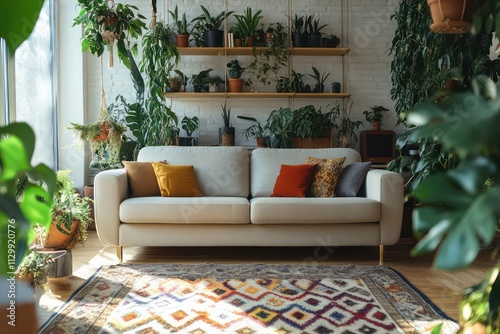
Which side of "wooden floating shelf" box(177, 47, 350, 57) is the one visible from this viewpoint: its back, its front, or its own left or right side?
front

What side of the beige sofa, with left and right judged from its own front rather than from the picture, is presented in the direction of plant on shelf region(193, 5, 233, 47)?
back

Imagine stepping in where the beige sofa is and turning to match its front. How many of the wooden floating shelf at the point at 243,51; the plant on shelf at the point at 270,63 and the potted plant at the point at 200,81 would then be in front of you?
0

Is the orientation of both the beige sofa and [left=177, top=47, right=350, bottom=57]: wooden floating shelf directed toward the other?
no

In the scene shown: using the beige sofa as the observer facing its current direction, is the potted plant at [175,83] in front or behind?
behind

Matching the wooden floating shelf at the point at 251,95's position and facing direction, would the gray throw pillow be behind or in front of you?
in front

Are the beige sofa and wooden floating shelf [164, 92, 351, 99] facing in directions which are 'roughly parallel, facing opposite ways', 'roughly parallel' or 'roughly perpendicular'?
roughly parallel

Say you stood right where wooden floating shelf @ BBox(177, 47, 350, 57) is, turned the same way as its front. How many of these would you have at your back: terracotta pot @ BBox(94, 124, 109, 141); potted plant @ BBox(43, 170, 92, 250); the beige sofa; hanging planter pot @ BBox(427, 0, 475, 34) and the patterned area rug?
0

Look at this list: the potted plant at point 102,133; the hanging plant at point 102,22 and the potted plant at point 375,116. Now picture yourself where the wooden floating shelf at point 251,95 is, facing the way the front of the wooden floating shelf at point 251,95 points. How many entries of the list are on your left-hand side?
1

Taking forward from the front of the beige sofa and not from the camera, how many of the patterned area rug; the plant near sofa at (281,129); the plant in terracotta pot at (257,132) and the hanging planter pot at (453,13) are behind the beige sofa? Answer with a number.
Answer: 2

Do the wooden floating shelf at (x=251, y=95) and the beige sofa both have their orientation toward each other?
no

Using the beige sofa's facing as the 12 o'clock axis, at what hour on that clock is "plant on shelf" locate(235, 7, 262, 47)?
The plant on shelf is roughly at 6 o'clock from the beige sofa.

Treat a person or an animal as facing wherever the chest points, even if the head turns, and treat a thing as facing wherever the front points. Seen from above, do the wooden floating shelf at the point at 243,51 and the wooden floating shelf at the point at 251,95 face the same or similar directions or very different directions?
same or similar directions

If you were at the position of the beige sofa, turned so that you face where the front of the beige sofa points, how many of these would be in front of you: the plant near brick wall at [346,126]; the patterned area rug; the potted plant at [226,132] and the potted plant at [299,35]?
1

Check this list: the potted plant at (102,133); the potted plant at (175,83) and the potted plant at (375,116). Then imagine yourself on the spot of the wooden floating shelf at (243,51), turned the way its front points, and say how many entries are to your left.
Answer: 1

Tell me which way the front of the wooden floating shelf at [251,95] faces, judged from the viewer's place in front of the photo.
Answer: facing the viewer

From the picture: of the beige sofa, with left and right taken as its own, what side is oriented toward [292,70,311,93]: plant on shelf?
back

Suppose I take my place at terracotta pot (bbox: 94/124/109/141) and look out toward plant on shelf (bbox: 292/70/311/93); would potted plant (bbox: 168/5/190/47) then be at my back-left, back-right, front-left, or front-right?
front-left

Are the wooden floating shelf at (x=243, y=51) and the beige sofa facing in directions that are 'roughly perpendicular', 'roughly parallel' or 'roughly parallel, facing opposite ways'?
roughly parallel
